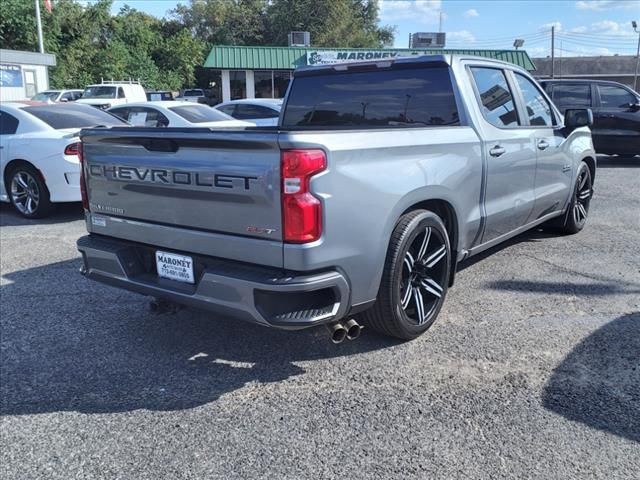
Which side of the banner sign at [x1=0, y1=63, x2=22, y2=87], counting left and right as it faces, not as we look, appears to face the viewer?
front

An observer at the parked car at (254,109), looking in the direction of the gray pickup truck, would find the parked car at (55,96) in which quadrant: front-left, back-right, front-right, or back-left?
back-right

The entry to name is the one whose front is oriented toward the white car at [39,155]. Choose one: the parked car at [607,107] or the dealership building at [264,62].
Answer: the dealership building

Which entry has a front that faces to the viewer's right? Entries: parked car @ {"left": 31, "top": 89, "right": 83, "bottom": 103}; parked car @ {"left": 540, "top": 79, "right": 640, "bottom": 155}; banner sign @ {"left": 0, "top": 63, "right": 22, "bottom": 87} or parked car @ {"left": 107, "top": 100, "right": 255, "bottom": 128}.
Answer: parked car @ {"left": 540, "top": 79, "right": 640, "bottom": 155}

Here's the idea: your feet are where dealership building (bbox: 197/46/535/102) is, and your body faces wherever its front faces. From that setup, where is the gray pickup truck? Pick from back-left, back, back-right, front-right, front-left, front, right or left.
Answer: front

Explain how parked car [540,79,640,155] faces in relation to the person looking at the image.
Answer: facing to the right of the viewer

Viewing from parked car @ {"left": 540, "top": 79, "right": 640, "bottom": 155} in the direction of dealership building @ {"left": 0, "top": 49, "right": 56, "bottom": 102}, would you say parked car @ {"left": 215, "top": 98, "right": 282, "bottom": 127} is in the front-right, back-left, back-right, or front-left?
front-left

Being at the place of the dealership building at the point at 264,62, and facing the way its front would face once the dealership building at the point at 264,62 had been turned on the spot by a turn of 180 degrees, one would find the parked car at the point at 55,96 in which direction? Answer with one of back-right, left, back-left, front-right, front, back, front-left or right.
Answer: back-left

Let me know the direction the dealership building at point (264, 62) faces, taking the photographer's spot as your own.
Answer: facing the viewer

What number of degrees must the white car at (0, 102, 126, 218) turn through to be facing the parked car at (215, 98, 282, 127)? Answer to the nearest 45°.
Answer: approximately 90° to its right

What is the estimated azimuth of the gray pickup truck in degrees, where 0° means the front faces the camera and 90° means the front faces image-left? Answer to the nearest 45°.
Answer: approximately 225°

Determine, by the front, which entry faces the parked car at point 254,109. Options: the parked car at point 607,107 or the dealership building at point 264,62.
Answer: the dealership building

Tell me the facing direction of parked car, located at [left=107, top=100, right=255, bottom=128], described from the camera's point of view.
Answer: facing away from the viewer and to the left of the viewer

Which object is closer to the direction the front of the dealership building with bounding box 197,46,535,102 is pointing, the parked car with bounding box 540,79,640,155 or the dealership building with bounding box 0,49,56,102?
the parked car

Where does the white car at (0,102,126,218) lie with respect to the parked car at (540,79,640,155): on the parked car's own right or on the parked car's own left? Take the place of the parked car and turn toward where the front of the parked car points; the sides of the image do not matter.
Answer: on the parked car's own right

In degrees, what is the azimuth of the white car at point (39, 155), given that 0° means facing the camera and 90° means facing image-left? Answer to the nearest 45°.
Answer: approximately 135°

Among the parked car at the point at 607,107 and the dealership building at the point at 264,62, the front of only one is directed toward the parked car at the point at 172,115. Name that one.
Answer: the dealership building
